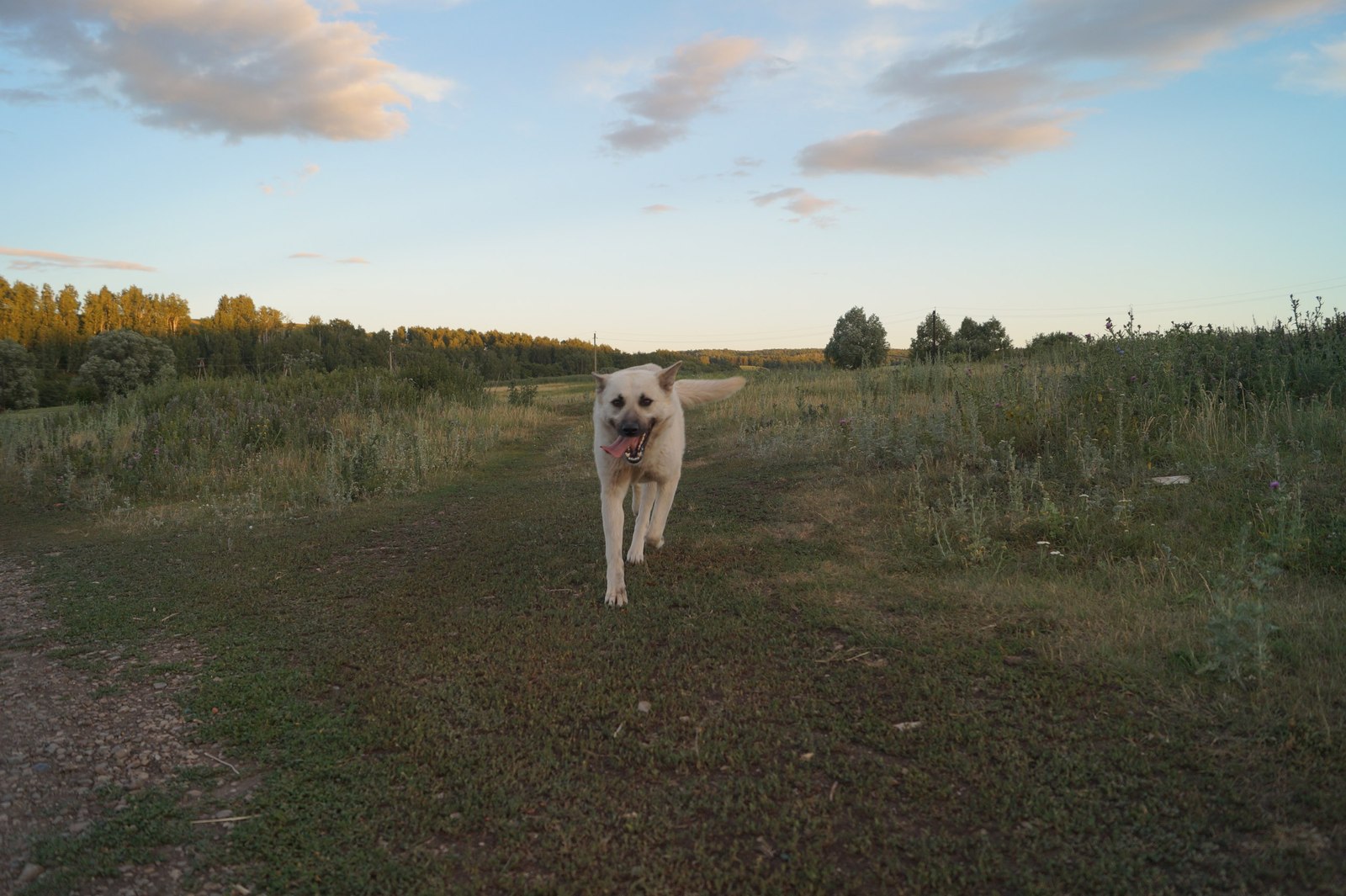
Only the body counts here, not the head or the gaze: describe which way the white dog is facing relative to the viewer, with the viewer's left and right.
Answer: facing the viewer

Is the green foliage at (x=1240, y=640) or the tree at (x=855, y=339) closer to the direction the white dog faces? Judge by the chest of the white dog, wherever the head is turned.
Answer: the green foliage

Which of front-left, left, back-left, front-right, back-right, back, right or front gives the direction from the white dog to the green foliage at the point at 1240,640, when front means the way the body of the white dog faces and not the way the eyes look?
front-left

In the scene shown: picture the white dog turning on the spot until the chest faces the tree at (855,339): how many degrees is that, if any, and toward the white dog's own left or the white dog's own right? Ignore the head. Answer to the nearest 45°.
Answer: approximately 180°

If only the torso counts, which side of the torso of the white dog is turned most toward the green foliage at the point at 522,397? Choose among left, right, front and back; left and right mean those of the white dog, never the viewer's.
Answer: back

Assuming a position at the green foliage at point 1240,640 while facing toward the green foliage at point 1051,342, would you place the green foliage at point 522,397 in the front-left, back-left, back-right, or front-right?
front-left

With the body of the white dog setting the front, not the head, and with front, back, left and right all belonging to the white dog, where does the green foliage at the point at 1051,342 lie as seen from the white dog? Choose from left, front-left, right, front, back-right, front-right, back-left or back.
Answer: back-left

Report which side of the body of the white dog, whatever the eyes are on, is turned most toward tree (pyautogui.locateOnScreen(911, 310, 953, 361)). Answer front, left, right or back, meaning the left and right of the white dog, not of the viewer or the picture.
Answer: back
